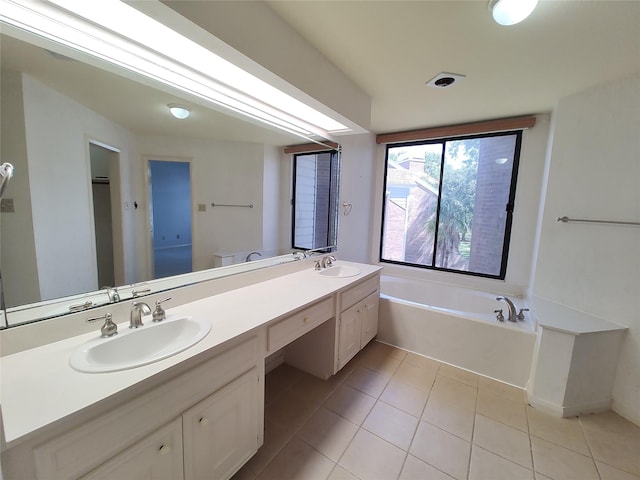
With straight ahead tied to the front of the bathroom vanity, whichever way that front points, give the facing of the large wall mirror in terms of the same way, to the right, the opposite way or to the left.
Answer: the same way

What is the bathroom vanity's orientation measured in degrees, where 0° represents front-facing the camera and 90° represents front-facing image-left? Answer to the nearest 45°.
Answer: approximately 315°

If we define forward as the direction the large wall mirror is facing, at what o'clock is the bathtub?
The bathtub is roughly at 11 o'clock from the large wall mirror.

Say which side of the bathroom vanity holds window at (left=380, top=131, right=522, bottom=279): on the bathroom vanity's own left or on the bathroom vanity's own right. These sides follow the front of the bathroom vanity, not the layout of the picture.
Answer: on the bathroom vanity's own left

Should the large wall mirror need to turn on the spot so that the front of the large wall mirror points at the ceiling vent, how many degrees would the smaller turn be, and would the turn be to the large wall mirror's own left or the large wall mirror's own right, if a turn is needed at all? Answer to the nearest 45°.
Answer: approximately 45° to the large wall mirror's own left

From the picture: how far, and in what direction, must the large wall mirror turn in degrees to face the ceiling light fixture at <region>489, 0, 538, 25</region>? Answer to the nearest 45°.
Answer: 0° — it already faces it

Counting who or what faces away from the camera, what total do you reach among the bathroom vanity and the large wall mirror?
0

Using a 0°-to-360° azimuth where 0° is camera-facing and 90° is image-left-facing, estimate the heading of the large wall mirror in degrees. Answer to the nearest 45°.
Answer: approximately 315°
